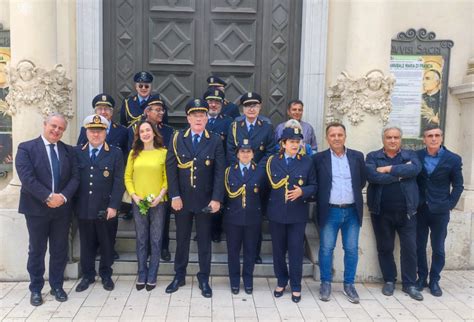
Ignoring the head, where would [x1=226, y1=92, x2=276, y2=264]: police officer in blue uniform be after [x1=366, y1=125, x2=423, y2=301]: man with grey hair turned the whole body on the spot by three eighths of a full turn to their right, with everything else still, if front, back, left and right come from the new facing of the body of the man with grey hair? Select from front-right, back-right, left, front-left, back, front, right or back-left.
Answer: front-left

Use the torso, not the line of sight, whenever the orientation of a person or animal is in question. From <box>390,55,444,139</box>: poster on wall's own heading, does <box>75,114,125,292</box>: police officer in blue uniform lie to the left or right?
on its right

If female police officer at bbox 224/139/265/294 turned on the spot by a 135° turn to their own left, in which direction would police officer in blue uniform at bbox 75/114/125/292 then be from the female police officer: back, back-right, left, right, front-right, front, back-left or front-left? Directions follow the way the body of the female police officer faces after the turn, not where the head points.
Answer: back-left

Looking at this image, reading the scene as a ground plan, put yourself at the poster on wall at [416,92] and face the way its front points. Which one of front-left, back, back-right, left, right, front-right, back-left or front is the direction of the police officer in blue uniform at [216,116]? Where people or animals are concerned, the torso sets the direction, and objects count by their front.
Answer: front-right

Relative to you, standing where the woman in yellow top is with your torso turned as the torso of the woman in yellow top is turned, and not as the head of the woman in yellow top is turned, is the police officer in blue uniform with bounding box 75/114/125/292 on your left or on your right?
on your right

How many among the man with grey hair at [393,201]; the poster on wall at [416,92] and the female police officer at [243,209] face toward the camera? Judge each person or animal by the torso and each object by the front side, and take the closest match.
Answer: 3
